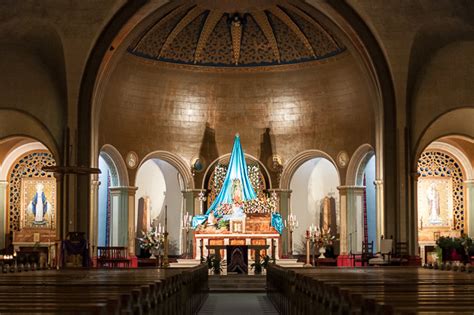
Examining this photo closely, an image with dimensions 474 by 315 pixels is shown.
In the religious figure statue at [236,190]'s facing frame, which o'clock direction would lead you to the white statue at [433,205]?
The white statue is roughly at 9 o'clock from the religious figure statue.

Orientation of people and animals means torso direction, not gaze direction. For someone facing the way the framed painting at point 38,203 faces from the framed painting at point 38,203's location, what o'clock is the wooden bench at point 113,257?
The wooden bench is roughly at 9 o'clock from the framed painting.

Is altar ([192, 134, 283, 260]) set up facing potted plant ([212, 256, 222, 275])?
yes

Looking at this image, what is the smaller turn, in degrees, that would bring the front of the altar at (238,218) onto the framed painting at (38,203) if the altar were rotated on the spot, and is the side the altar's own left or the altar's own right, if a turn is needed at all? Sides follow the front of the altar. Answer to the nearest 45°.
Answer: approximately 90° to the altar's own right

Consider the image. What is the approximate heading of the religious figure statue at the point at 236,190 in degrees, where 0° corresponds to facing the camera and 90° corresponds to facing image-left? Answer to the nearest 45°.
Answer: approximately 0°

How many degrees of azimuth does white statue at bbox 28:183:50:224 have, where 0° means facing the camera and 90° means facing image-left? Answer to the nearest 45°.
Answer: approximately 0°

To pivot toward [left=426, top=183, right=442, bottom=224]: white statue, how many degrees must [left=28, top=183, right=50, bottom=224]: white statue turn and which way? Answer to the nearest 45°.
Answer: approximately 90° to its left
